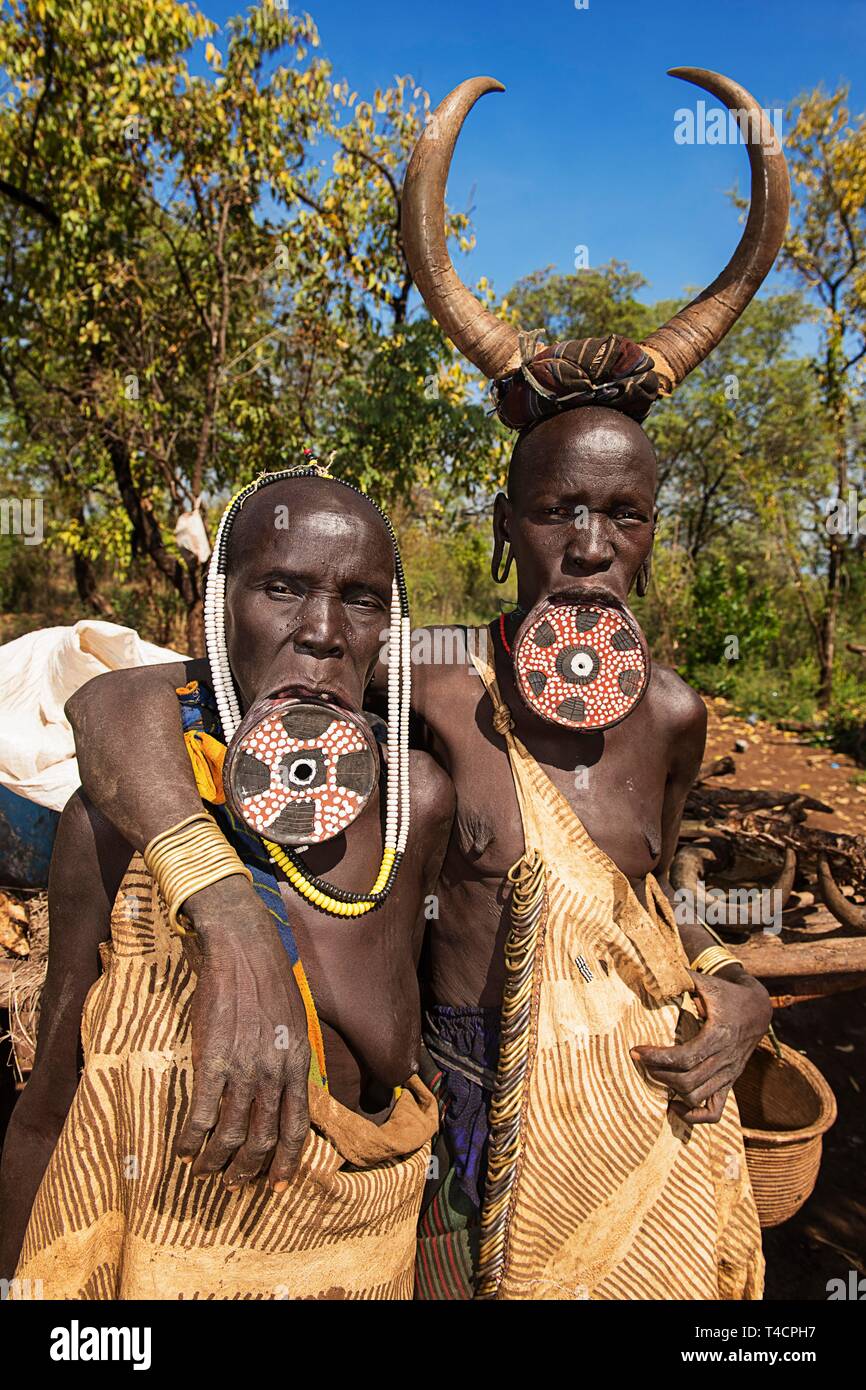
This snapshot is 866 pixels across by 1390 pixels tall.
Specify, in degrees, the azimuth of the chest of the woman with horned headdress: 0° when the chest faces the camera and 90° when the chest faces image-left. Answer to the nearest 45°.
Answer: approximately 0°

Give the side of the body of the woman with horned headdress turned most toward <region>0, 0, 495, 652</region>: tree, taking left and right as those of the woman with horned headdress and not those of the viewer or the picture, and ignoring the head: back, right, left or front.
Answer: back

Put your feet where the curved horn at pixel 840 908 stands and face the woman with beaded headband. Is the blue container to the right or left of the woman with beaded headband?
right

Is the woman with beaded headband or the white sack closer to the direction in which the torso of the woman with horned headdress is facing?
the woman with beaded headband

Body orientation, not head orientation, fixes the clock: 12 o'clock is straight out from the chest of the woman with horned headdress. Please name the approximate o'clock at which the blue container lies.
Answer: The blue container is roughly at 4 o'clock from the woman with horned headdress.

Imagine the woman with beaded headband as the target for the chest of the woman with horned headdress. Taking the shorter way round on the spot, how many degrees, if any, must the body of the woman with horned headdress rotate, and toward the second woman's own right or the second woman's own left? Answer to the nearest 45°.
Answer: approximately 45° to the second woman's own right
